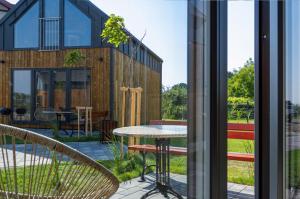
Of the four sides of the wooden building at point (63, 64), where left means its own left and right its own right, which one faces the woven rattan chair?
front

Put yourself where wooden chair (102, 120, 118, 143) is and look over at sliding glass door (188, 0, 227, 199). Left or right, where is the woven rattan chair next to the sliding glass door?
right

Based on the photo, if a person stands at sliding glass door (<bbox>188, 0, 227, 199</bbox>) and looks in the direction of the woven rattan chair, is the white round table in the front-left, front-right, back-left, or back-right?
front-right

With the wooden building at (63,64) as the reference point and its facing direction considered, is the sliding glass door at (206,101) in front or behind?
in front

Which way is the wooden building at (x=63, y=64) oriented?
toward the camera
